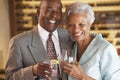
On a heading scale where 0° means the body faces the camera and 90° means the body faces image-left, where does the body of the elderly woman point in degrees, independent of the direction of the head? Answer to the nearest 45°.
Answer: approximately 45°
